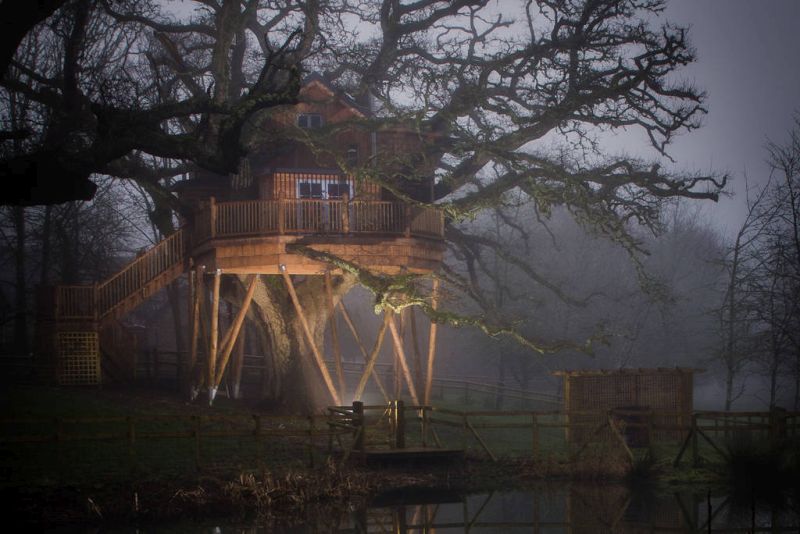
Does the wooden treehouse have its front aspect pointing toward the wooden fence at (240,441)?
yes

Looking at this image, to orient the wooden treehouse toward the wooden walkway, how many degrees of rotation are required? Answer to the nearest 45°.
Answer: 0° — it already faces it

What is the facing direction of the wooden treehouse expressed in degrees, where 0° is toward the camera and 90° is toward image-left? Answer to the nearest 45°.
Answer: approximately 0°

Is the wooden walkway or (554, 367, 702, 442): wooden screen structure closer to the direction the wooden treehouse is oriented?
the wooden walkway

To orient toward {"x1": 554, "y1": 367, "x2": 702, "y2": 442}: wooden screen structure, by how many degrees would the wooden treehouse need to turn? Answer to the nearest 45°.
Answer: approximately 45° to its left
